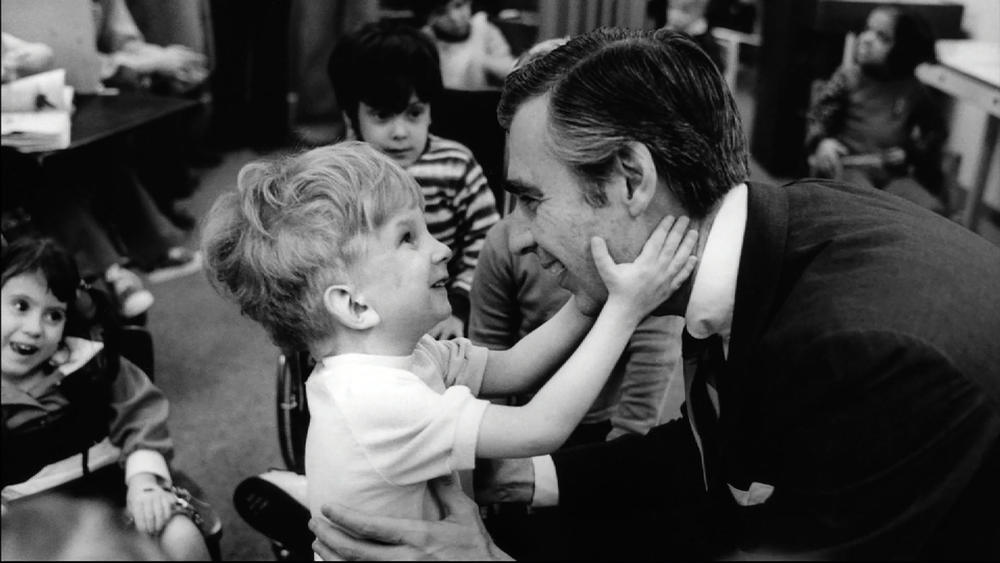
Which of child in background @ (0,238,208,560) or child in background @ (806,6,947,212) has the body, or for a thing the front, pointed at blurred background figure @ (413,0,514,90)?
child in background @ (806,6,947,212)

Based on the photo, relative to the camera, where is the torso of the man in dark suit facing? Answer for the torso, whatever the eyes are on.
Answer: to the viewer's left

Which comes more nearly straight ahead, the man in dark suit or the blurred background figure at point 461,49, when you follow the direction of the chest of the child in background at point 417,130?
the man in dark suit

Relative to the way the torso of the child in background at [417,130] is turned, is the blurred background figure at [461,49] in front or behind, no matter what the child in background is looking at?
behind

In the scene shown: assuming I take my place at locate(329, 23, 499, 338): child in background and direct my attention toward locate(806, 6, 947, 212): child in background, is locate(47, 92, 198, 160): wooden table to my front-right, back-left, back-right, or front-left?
back-left

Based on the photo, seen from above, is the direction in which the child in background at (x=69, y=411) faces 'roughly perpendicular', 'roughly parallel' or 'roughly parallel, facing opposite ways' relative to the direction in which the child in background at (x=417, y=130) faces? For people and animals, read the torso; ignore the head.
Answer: roughly parallel

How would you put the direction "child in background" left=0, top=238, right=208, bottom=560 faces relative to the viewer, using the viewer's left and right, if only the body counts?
facing the viewer

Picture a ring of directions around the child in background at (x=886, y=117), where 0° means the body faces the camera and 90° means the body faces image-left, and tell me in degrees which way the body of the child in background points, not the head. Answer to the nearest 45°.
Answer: approximately 45°

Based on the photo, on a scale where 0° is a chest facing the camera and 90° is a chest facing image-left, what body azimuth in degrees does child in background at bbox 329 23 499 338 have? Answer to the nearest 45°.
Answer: approximately 0°

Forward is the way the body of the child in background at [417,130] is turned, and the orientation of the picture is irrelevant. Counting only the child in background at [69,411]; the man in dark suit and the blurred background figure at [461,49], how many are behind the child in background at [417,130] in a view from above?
1

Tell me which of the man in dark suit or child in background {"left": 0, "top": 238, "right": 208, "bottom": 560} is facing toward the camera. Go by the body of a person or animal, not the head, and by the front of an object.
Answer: the child in background

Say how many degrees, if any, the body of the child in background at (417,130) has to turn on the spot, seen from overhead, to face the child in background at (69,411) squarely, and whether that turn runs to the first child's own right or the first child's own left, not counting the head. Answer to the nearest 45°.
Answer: approximately 45° to the first child's own right

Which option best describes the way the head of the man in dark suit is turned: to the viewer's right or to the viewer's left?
to the viewer's left

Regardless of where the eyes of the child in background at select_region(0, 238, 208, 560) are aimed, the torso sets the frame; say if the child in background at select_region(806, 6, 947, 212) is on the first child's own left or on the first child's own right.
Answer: on the first child's own left

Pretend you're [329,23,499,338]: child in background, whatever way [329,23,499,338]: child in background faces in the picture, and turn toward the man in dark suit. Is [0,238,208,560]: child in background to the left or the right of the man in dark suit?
right

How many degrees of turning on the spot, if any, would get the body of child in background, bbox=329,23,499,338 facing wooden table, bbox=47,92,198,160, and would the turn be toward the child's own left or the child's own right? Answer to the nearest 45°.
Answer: approximately 90° to the child's own right
